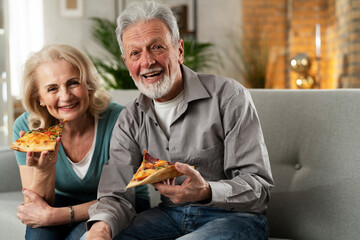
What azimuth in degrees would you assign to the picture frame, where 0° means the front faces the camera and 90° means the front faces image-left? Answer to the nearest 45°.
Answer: approximately 0°

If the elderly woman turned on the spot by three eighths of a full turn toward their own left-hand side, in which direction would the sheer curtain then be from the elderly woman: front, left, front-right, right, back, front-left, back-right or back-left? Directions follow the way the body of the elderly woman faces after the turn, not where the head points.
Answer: front-left

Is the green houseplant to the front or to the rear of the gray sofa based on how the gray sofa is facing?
to the rear

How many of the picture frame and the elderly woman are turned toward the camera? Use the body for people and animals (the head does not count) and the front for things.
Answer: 2

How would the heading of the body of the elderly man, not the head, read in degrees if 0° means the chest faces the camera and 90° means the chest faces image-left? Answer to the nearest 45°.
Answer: approximately 45°

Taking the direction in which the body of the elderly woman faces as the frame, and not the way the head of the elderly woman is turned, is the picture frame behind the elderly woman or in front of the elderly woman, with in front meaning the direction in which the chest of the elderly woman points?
behind
